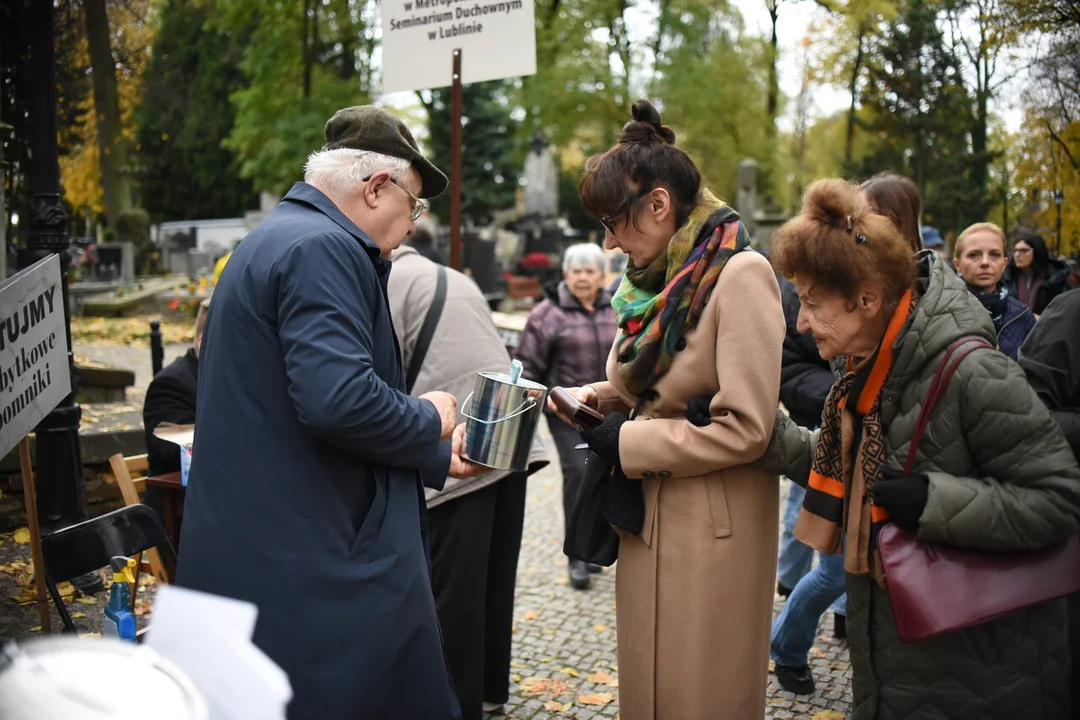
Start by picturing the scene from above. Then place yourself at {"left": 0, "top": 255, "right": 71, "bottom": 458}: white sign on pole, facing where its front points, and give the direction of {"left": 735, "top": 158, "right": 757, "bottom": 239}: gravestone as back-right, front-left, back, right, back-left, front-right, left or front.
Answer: left

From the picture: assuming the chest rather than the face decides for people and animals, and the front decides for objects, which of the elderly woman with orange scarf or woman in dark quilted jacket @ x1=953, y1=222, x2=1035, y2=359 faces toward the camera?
the woman in dark quilted jacket

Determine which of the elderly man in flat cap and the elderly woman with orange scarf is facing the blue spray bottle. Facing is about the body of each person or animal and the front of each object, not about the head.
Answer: the elderly woman with orange scarf

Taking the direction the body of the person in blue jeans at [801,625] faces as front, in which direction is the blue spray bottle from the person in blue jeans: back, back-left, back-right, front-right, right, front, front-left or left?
front

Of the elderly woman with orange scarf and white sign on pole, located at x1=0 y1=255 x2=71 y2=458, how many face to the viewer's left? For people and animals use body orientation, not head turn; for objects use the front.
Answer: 1

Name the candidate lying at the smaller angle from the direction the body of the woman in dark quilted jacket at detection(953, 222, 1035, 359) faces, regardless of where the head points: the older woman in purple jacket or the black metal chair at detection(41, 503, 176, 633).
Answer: the black metal chair

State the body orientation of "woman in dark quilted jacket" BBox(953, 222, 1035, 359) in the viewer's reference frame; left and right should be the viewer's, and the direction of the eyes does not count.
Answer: facing the viewer

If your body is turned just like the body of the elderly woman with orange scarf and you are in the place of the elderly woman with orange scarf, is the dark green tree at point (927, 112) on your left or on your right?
on your right

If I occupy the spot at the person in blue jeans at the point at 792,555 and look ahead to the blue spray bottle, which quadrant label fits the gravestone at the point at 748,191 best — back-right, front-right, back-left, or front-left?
back-right

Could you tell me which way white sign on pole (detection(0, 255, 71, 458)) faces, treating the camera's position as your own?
facing the viewer and to the right of the viewer

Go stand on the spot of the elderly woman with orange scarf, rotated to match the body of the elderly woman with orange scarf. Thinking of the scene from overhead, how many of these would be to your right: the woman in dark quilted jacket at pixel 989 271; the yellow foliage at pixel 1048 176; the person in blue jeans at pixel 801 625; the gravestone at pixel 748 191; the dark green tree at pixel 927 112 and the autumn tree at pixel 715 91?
6

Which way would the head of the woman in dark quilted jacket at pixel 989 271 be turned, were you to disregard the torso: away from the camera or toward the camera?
toward the camera

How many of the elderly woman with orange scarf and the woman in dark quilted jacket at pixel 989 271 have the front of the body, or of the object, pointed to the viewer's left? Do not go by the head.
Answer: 1

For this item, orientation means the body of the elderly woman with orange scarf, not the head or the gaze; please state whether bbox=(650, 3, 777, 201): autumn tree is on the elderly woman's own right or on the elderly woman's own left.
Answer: on the elderly woman's own right

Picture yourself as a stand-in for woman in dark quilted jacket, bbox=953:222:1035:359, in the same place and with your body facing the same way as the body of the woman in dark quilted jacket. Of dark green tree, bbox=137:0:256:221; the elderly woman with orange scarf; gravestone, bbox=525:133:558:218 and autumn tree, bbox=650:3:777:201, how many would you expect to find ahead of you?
1

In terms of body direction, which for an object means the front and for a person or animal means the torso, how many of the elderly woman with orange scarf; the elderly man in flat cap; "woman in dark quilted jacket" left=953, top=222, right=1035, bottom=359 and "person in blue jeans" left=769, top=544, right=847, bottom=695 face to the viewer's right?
1
